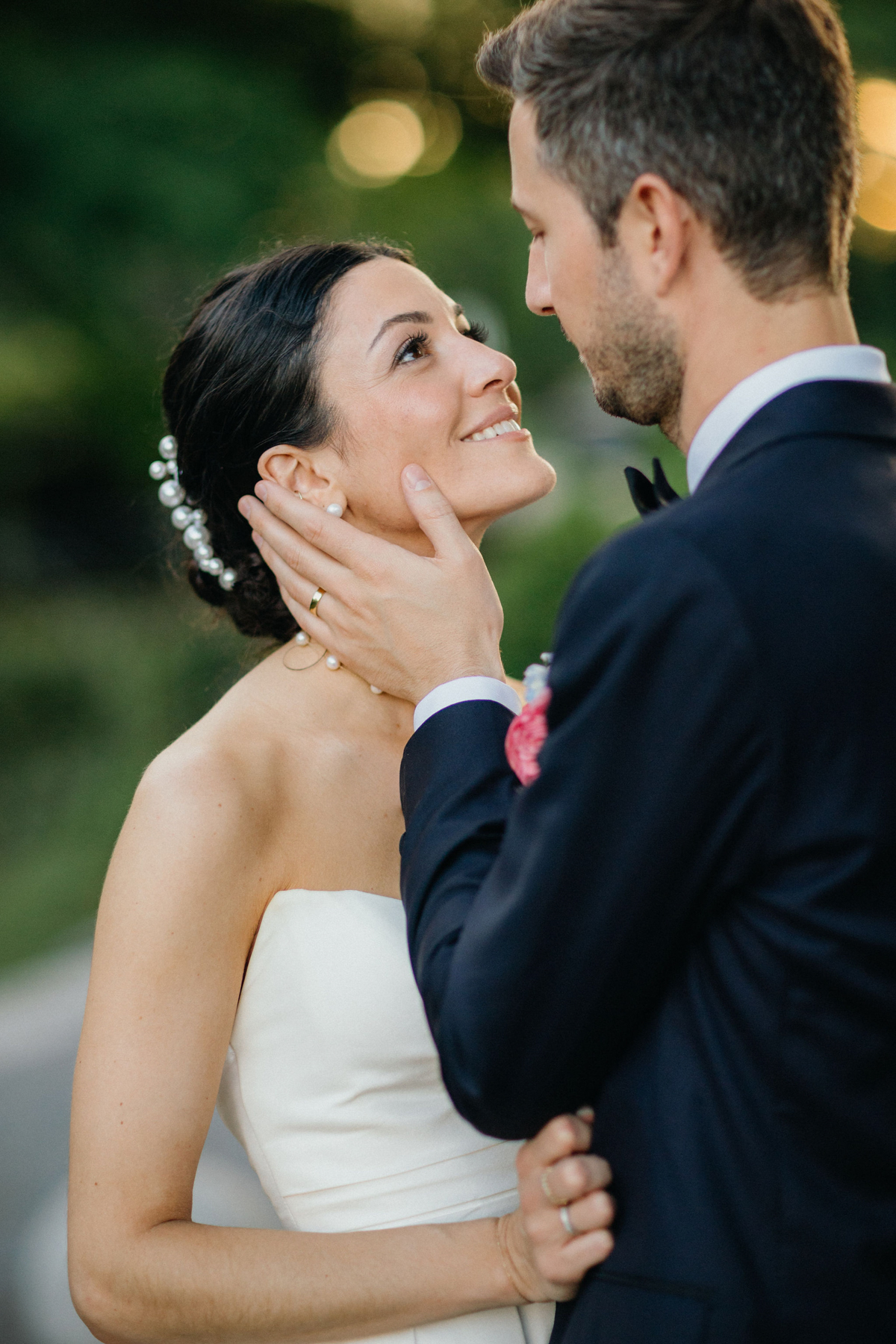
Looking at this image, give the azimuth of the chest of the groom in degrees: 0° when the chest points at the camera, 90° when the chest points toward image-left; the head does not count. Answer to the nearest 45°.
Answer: approximately 135°

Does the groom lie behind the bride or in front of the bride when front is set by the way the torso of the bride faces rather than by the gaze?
in front

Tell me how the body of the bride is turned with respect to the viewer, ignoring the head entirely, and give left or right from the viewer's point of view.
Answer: facing the viewer and to the right of the viewer

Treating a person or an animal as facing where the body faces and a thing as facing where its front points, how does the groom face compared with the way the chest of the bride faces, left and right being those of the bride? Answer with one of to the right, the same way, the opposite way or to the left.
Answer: the opposite way

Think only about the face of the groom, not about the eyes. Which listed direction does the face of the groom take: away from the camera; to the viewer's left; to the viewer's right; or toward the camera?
to the viewer's left

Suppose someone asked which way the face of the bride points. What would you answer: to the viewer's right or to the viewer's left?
to the viewer's right

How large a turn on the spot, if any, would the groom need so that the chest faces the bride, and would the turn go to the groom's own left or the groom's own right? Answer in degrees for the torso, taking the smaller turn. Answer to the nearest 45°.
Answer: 0° — they already face them
